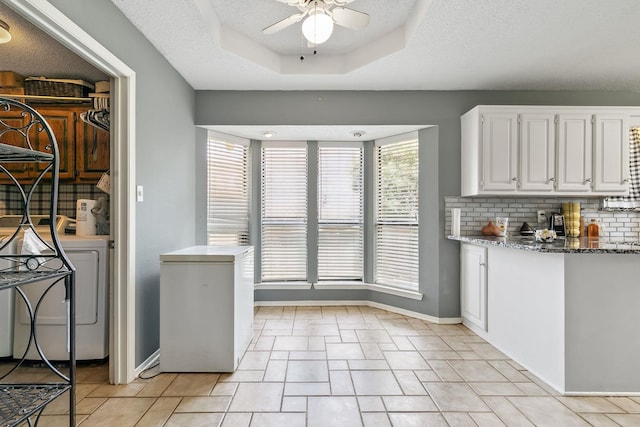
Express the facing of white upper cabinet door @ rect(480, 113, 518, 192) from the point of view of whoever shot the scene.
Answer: facing the viewer

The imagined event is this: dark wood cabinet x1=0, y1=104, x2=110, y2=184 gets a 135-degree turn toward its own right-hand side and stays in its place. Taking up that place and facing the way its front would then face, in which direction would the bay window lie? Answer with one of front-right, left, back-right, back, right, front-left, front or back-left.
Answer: back-right

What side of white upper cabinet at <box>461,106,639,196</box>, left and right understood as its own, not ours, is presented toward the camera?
front

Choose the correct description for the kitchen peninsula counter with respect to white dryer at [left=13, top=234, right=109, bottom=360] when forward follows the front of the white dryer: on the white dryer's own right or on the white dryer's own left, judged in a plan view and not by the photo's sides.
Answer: on the white dryer's own left
